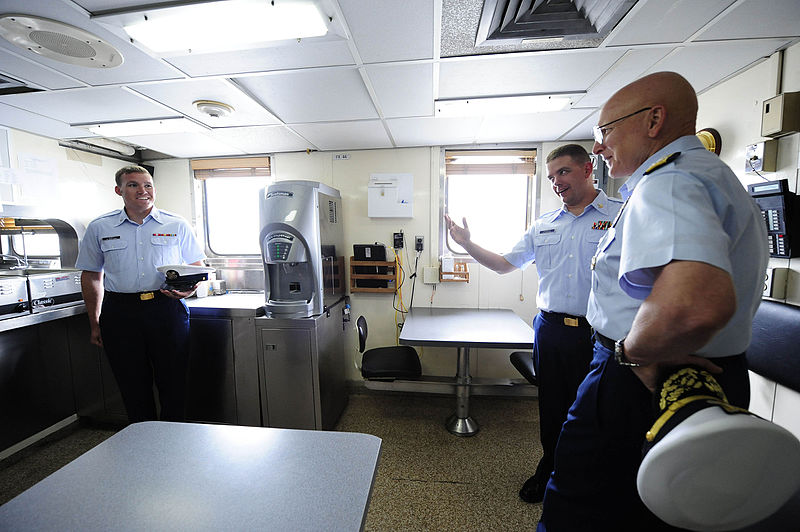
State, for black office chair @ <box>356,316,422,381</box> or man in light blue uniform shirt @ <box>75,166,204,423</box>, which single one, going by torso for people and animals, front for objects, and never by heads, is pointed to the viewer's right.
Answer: the black office chair

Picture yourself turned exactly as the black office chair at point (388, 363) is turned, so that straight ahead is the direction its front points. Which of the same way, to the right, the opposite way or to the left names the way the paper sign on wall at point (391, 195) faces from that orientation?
to the right

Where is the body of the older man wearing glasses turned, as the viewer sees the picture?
to the viewer's left

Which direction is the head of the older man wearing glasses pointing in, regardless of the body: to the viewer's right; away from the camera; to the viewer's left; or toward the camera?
to the viewer's left

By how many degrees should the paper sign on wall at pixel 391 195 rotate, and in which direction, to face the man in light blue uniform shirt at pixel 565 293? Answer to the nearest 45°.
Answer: approximately 45° to its left

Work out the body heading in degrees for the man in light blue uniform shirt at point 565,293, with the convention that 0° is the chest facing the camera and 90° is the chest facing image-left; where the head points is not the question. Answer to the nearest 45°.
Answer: approximately 0°

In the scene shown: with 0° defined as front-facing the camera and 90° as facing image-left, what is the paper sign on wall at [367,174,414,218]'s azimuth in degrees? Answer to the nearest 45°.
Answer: approximately 0°

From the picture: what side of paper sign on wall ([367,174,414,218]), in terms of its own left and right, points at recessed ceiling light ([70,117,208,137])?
right
